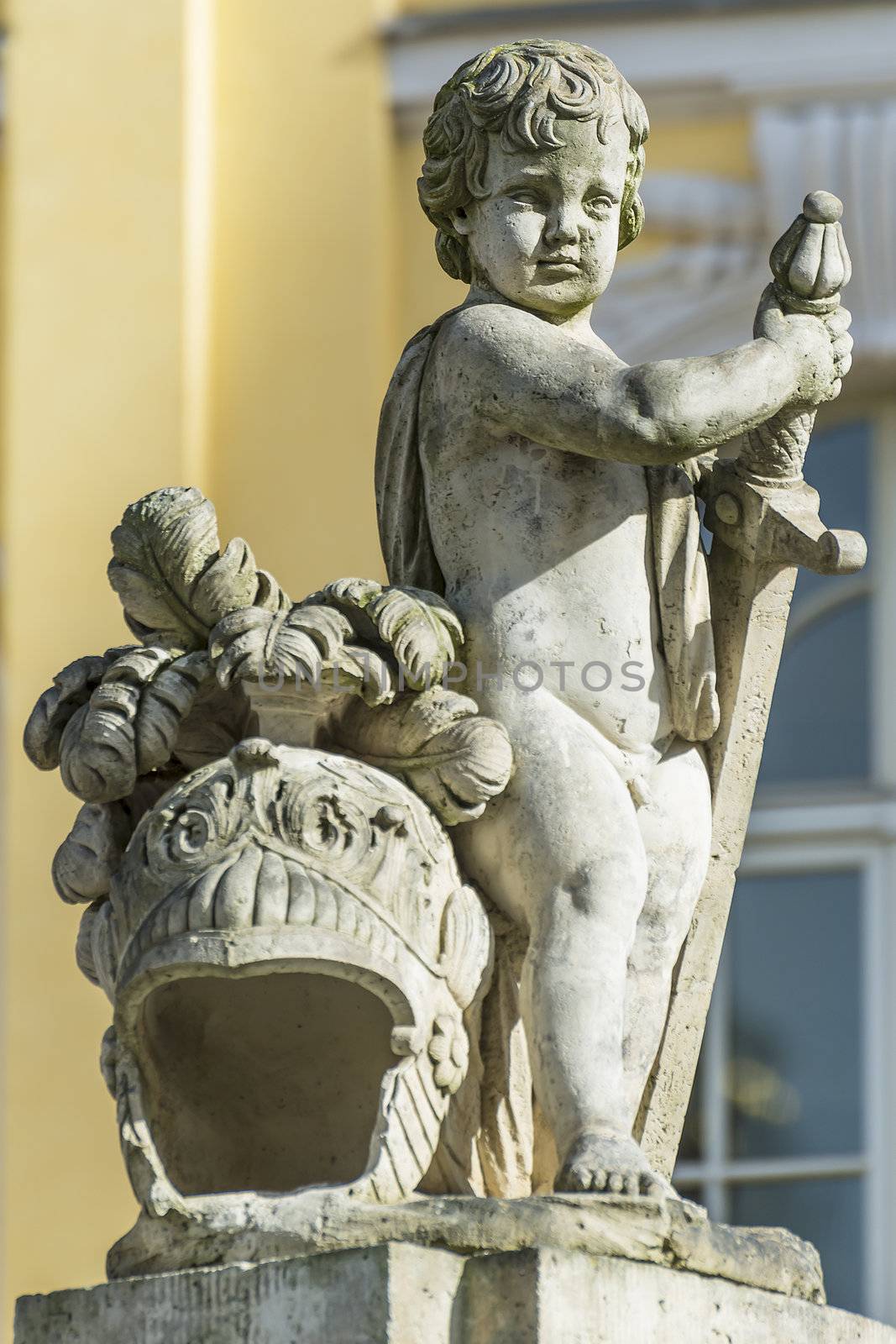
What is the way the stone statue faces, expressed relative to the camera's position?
facing the viewer and to the right of the viewer
